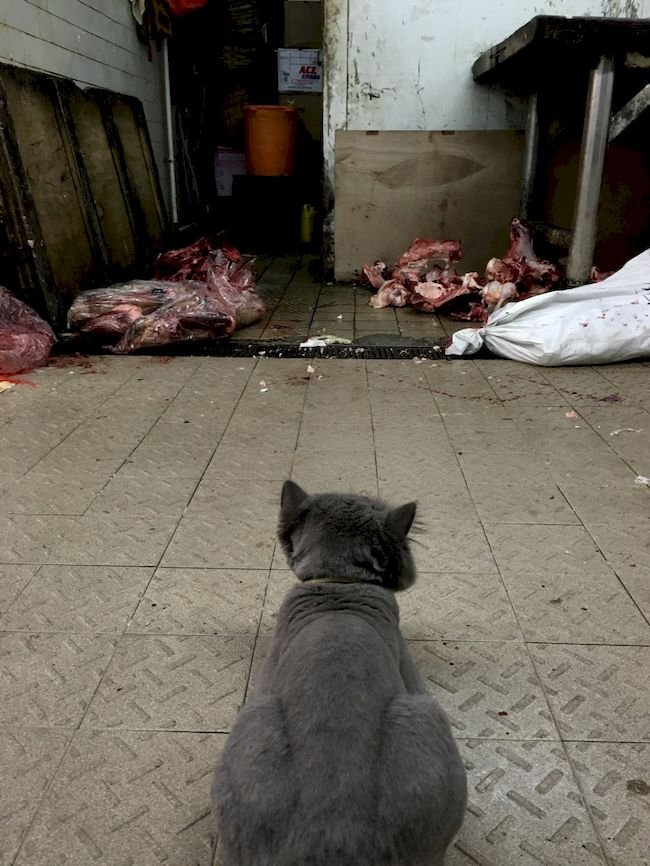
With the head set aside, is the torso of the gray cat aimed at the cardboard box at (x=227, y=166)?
yes

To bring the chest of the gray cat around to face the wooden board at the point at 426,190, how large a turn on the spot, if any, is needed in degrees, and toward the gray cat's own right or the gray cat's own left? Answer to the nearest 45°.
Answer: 0° — it already faces it

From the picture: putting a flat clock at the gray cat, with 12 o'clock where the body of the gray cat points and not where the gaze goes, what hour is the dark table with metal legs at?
The dark table with metal legs is roughly at 1 o'clock from the gray cat.

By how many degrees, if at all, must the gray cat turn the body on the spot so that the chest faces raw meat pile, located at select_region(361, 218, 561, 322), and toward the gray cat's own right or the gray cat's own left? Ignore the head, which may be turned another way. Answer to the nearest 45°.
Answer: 0° — it already faces it

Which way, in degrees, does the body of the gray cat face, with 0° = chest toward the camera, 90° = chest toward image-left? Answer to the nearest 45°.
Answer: approximately 180°

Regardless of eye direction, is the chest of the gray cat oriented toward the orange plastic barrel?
yes
